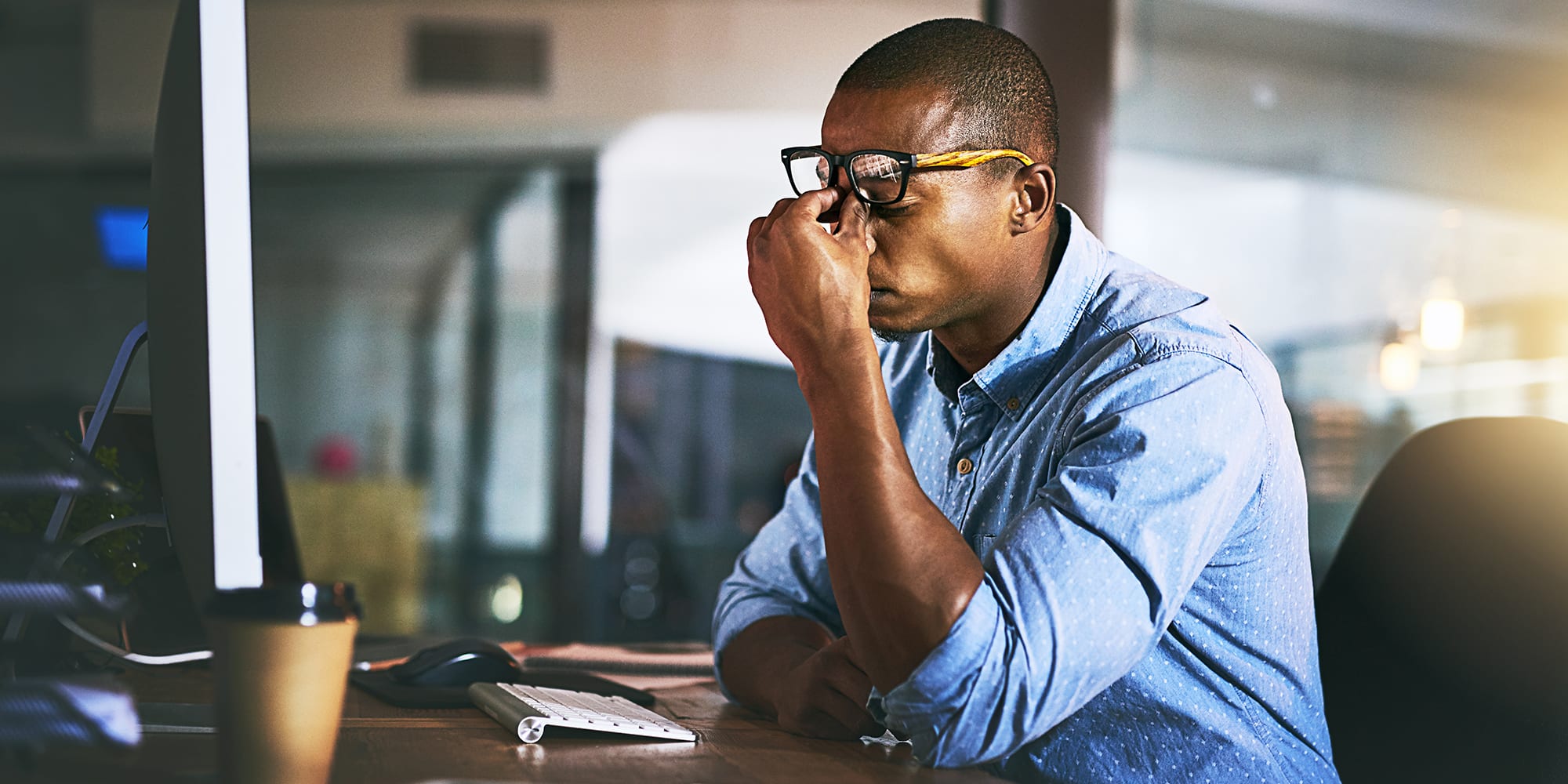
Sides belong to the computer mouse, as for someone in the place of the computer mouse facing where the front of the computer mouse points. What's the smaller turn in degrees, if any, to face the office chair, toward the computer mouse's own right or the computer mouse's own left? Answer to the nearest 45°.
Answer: approximately 180°

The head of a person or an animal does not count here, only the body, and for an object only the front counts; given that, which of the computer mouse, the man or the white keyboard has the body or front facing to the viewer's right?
the white keyboard

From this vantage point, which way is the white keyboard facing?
to the viewer's right

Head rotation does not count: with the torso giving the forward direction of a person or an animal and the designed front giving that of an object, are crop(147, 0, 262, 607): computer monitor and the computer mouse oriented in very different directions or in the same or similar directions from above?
very different directions

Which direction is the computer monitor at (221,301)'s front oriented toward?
to the viewer's right

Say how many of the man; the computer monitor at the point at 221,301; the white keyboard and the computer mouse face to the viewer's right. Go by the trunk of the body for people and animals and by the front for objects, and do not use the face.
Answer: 2

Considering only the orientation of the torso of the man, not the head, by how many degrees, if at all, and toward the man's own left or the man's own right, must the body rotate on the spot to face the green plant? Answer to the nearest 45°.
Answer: approximately 45° to the man's own right

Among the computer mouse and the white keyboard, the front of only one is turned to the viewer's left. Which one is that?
the computer mouse

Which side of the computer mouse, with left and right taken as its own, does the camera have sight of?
left
